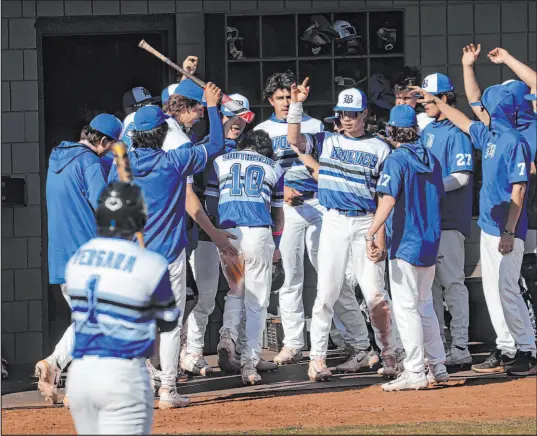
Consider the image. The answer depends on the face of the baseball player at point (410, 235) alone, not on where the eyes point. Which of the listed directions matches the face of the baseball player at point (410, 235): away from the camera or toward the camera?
away from the camera

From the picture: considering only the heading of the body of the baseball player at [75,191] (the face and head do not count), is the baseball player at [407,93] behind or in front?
in front

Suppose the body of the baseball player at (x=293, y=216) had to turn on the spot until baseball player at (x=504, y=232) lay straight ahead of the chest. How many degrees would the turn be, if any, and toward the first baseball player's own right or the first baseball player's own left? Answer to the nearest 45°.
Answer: approximately 90° to the first baseball player's own left

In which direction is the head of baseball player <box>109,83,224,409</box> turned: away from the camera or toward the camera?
away from the camera

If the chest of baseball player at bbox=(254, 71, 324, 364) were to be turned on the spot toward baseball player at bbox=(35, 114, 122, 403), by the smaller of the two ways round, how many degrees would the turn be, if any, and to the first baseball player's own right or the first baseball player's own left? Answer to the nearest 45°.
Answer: approximately 45° to the first baseball player's own right

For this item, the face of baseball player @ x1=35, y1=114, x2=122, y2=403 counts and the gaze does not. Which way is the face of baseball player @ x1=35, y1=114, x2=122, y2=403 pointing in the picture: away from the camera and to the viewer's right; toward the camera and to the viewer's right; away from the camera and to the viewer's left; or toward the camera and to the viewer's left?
away from the camera and to the viewer's right

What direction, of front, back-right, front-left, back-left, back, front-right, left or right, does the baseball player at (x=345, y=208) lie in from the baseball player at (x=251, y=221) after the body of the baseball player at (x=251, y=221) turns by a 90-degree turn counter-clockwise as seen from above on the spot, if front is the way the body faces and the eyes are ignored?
back

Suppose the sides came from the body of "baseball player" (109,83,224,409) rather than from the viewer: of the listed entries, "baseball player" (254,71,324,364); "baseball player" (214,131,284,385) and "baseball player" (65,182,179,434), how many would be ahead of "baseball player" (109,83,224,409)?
2

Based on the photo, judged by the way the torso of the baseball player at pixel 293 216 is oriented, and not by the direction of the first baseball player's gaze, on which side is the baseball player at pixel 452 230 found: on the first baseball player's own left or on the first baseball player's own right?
on the first baseball player's own left

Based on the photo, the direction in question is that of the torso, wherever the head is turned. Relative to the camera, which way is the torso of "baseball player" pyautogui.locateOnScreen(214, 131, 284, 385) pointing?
away from the camera

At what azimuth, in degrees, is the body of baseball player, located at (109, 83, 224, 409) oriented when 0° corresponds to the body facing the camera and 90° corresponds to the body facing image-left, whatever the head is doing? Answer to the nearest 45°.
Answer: approximately 225°
